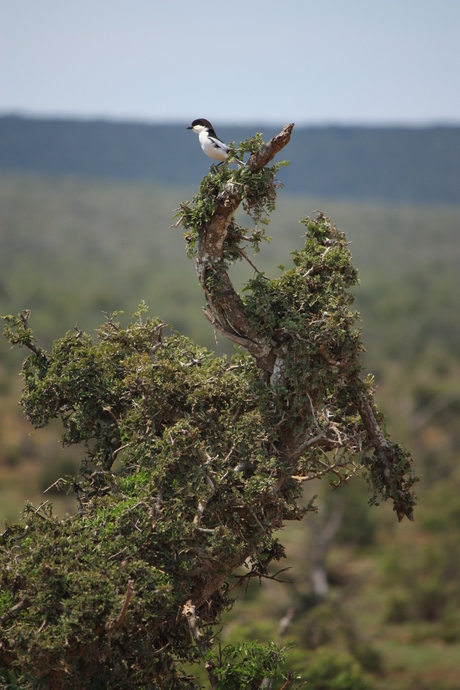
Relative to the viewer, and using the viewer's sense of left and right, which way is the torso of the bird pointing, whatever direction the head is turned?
facing to the left of the viewer
